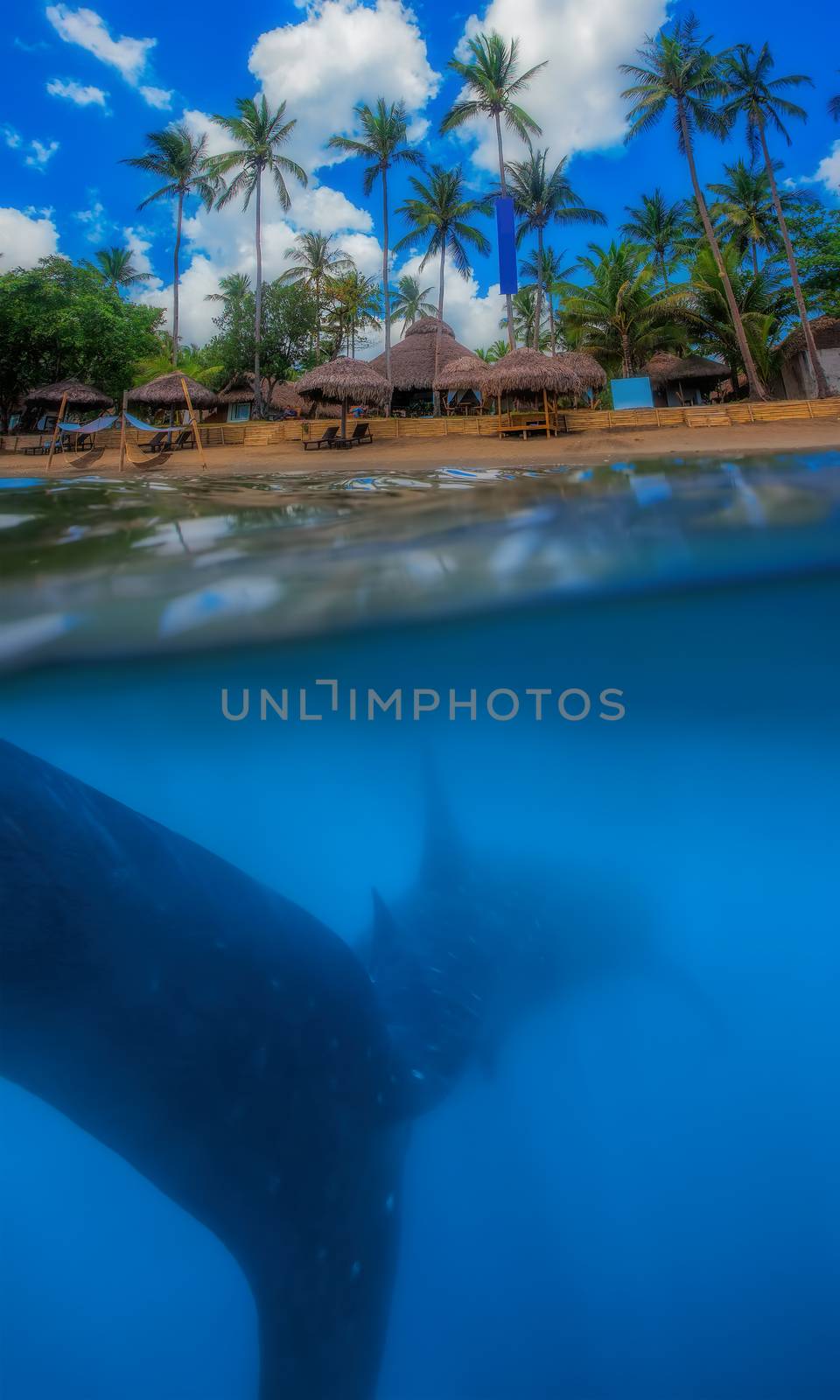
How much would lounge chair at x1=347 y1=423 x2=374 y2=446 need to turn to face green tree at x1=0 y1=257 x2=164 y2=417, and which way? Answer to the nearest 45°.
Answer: approximately 90° to its right

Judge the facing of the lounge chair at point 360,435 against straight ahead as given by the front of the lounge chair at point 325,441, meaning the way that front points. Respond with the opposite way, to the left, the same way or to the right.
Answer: the same way

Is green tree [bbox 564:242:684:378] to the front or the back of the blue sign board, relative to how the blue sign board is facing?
to the back

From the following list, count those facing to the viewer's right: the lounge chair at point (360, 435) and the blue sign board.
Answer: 0

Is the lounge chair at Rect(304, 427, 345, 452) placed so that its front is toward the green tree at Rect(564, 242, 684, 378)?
no

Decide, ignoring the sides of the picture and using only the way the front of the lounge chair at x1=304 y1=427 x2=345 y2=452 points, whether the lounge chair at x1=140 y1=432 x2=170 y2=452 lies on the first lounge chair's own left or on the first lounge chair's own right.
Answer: on the first lounge chair's own right

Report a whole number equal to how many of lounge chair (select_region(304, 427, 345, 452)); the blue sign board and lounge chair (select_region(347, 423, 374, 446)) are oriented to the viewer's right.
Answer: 0

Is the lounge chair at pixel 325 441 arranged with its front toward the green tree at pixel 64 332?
no

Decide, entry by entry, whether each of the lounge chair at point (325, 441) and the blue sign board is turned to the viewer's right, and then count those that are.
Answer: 0

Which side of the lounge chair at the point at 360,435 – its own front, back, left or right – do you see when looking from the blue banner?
back

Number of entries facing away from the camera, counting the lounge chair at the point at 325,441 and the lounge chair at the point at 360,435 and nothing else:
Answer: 0

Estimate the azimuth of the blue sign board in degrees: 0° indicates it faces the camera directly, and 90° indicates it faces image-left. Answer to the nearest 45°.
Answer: approximately 0°

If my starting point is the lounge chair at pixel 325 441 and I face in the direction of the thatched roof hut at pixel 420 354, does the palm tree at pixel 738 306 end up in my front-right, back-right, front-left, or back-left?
front-right

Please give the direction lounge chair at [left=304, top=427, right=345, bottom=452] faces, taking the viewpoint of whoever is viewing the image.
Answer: facing the viewer and to the left of the viewer

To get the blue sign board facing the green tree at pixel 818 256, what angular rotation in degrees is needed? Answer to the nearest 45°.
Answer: approximately 135° to its left

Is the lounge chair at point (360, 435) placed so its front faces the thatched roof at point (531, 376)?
no
